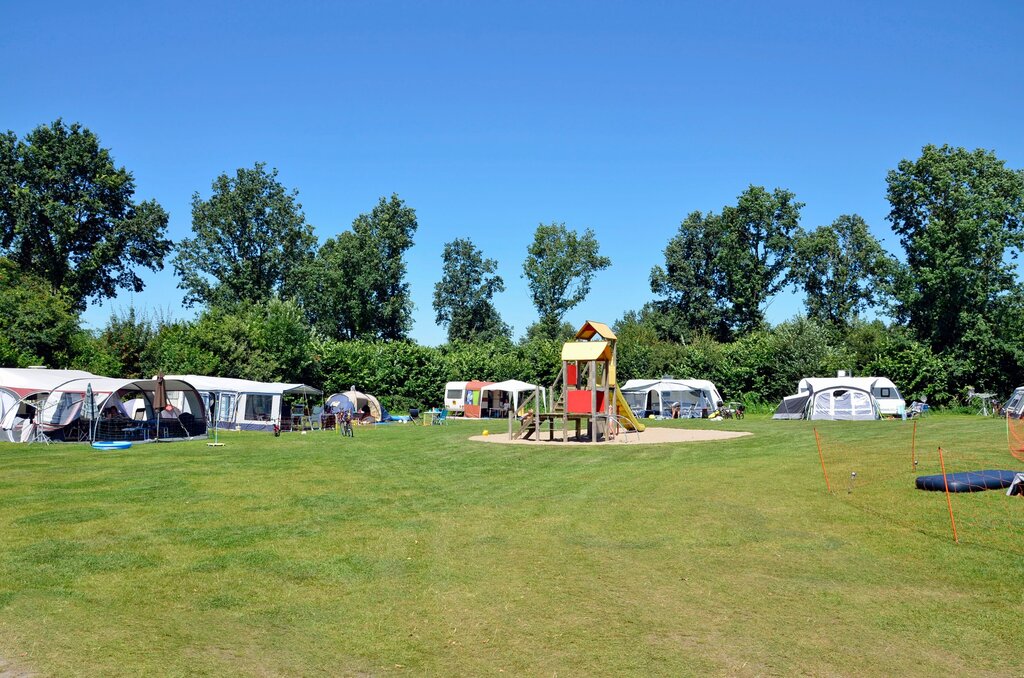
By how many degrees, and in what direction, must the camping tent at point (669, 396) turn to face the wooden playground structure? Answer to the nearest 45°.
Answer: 0° — it already faces it

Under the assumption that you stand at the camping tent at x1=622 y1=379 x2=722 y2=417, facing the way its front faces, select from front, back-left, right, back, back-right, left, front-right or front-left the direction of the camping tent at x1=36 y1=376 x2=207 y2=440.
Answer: front-right

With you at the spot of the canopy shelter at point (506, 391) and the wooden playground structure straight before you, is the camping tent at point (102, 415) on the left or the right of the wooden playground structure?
right

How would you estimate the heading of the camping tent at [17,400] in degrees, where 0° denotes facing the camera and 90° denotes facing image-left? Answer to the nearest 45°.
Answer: approximately 315°

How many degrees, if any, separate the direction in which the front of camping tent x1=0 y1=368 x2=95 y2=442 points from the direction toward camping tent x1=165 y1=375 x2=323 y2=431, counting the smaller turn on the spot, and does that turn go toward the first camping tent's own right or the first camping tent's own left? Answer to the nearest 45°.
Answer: approximately 45° to the first camping tent's own left

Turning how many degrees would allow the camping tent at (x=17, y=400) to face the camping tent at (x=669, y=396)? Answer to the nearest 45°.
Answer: approximately 45° to its left

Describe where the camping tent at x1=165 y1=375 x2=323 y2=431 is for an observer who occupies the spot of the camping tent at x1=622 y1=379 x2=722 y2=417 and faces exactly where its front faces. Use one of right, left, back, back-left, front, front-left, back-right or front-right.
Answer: front-right

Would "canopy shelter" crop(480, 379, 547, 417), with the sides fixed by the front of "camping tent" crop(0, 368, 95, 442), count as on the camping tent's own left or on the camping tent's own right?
on the camping tent's own left

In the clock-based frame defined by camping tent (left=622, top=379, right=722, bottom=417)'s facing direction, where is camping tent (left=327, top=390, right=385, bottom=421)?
camping tent (left=327, top=390, right=385, bottom=421) is roughly at 2 o'clock from camping tent (left=622, top=379, right=722, bottom=417).

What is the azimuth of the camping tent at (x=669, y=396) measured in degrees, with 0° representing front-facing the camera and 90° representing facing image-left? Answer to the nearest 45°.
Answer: approximately 0°

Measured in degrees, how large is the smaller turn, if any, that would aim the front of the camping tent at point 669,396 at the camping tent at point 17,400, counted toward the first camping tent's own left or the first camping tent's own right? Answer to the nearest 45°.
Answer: approximately 45° to the first camping tent's own right

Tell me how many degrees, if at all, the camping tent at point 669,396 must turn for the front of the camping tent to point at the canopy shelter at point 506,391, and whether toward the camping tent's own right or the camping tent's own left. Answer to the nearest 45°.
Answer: approximately 90° to the camping tent's own right
